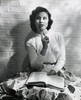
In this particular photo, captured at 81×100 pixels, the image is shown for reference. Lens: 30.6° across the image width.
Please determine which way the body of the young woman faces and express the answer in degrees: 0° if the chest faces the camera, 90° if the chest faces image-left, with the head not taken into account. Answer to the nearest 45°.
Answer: approximately 0°
